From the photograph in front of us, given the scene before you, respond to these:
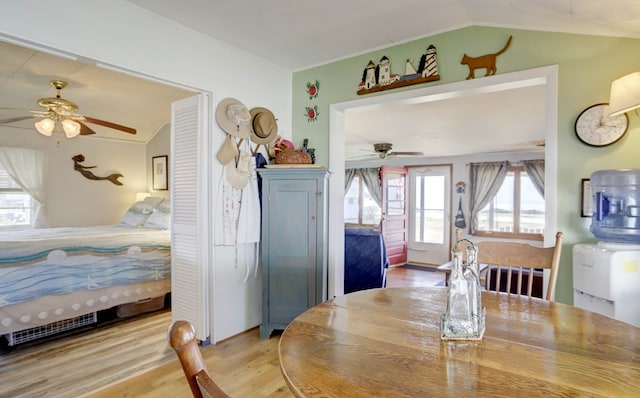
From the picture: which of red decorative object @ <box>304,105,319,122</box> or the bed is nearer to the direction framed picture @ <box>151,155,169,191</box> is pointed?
the bed

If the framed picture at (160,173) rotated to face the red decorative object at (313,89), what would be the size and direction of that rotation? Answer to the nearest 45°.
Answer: approximately 90° to its left

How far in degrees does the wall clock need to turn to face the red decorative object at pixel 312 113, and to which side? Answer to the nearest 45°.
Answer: approximately 90° to its right

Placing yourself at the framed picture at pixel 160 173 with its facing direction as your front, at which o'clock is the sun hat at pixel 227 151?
The sun hat is roughly at 10 o'clock from the framed picture.

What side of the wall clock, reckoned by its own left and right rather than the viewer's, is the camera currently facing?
front

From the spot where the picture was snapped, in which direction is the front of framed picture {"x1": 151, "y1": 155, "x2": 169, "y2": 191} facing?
facing the viewer and to the left of the viewer

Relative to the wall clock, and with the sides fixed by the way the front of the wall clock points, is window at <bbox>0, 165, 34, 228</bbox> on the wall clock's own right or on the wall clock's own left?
on the wall clock's own right

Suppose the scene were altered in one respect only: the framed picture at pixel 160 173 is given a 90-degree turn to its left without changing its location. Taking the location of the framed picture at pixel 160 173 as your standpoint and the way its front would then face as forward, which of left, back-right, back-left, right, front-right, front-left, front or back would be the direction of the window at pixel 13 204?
back-right

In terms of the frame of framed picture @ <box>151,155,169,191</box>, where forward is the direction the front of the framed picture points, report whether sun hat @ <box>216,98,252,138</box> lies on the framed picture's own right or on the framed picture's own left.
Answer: on the framed picture's own left

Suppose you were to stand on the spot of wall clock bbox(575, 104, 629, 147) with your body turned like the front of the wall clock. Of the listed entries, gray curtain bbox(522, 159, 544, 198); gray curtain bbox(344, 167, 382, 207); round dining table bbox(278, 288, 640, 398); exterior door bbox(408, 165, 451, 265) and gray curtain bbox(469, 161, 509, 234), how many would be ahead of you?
1
